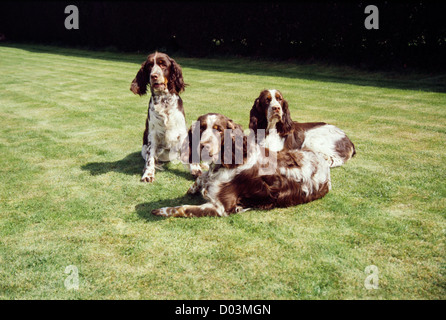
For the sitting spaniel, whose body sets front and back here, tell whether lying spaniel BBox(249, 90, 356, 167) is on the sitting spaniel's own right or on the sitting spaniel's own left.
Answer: on the sitting spaniel's own left

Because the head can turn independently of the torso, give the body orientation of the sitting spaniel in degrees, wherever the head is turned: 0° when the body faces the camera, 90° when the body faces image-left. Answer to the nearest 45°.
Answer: approximately 0°
